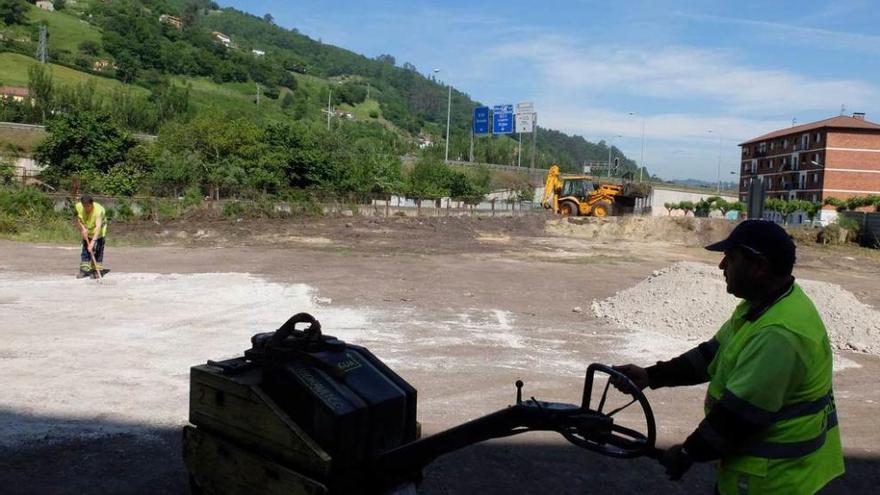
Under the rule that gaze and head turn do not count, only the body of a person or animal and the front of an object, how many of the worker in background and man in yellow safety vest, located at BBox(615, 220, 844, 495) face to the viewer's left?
1

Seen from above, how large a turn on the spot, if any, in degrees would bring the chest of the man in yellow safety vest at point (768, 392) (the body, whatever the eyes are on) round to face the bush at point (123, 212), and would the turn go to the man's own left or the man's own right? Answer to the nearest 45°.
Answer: approximately 45° to the man's own right

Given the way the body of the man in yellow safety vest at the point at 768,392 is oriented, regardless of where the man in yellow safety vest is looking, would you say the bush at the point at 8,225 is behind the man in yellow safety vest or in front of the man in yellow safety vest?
in front

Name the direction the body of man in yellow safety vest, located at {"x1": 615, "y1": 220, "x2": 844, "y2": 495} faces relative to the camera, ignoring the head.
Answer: to the viewer's left

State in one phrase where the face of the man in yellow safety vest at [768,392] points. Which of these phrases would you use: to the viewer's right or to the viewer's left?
to the viewer's left

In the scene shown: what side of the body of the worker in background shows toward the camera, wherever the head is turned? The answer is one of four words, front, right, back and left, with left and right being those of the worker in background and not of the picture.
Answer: front

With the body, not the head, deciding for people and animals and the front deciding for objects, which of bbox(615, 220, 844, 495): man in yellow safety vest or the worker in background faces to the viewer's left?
the man in yellow safety vest

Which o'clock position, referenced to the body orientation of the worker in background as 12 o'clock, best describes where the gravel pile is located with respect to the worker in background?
The gravel pile is roughly at 10 o'clock from the worker in background.

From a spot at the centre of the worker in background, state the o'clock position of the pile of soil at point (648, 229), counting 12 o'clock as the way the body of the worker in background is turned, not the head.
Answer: The pile of soil is roughly at 8 o'clock from the worker in background.

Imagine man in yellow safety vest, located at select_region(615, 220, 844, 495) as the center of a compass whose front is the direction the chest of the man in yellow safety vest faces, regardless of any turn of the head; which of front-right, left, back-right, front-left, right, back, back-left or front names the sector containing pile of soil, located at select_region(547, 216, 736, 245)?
right

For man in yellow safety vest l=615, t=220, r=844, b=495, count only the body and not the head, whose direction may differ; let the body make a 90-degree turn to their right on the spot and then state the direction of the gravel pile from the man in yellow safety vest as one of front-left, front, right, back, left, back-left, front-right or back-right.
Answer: front

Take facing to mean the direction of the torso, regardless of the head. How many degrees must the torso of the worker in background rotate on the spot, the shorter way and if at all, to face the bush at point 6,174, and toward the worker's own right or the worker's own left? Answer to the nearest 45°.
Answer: approximately 180°

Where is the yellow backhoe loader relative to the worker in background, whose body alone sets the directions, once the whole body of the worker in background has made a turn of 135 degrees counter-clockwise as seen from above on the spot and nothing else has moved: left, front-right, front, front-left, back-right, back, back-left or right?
front

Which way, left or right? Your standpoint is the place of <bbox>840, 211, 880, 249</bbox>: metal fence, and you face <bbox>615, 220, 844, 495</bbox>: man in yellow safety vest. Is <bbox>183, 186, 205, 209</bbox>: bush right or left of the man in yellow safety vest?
right
